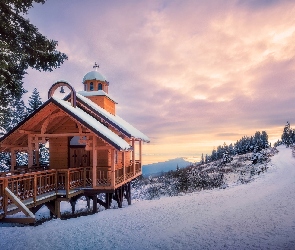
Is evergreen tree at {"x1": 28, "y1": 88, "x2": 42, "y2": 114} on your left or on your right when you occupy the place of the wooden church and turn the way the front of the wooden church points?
on your right

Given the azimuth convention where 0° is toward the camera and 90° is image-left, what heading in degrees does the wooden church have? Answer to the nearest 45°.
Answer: approximately 45°
